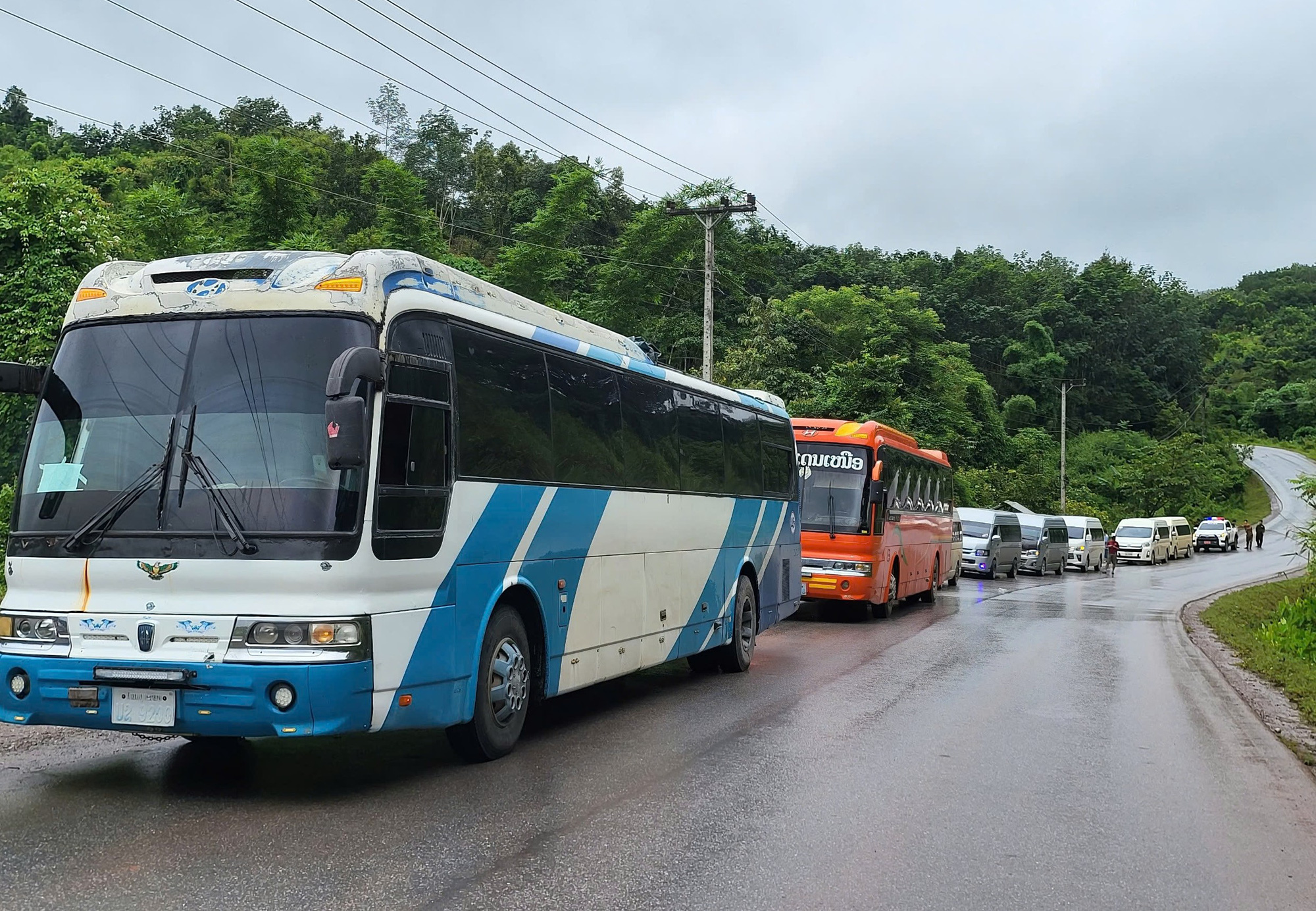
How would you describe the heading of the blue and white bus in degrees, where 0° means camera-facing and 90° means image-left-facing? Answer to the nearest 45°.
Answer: approximately 45°

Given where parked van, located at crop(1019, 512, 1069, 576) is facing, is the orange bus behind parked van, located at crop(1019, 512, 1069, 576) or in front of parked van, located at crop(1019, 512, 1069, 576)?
in front

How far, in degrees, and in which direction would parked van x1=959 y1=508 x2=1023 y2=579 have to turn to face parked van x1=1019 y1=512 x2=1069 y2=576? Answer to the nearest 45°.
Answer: approximately 135° to its right

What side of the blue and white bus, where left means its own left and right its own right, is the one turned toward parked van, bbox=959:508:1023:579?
back

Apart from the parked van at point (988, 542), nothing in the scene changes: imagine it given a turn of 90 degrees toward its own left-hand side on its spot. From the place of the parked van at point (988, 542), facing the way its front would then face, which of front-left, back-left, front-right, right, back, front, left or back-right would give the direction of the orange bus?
front-right

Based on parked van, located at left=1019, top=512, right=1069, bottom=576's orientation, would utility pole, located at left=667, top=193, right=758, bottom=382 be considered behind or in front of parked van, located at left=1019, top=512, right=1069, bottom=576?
in front

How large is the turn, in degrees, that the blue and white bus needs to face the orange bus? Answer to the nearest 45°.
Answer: approximately 180°

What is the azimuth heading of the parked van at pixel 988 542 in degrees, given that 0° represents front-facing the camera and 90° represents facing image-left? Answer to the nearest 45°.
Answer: approximately 45°
